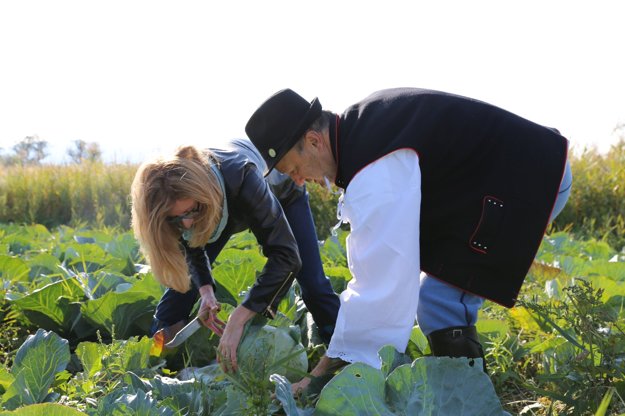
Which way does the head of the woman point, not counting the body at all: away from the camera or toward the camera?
toward the camera

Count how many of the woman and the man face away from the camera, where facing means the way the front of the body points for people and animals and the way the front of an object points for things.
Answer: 0

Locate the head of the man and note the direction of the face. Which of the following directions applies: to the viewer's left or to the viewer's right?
to the viewer's left

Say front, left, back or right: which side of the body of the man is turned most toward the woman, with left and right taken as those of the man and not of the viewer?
front

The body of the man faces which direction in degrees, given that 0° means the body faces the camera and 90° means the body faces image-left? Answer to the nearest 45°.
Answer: approximately 90°
